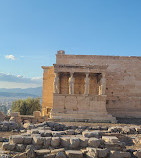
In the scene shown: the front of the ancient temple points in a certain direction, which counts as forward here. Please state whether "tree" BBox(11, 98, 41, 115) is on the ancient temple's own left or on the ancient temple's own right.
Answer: on the ancient temple's own right

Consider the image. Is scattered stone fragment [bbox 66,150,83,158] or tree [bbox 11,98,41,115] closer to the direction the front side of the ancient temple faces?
the scattered stone fragment

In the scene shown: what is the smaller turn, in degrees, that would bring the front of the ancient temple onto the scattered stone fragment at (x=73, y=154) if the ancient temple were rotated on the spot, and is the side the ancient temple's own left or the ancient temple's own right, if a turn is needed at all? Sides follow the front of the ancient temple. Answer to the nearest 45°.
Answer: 0° — it already faces it

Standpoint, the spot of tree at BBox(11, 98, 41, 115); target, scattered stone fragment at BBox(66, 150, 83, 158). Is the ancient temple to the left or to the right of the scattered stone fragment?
left

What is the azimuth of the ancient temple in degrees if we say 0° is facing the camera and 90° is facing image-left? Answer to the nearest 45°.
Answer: approximately 0°
